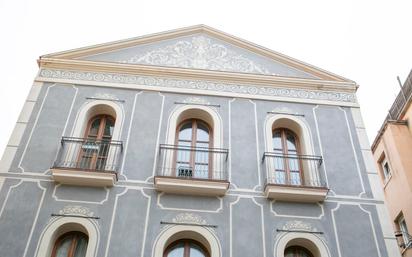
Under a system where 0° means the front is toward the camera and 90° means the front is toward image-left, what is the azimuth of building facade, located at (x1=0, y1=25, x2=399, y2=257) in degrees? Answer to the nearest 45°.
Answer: approximately 0°

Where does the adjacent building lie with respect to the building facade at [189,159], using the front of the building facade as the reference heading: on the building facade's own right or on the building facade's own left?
on the building facade's own left
